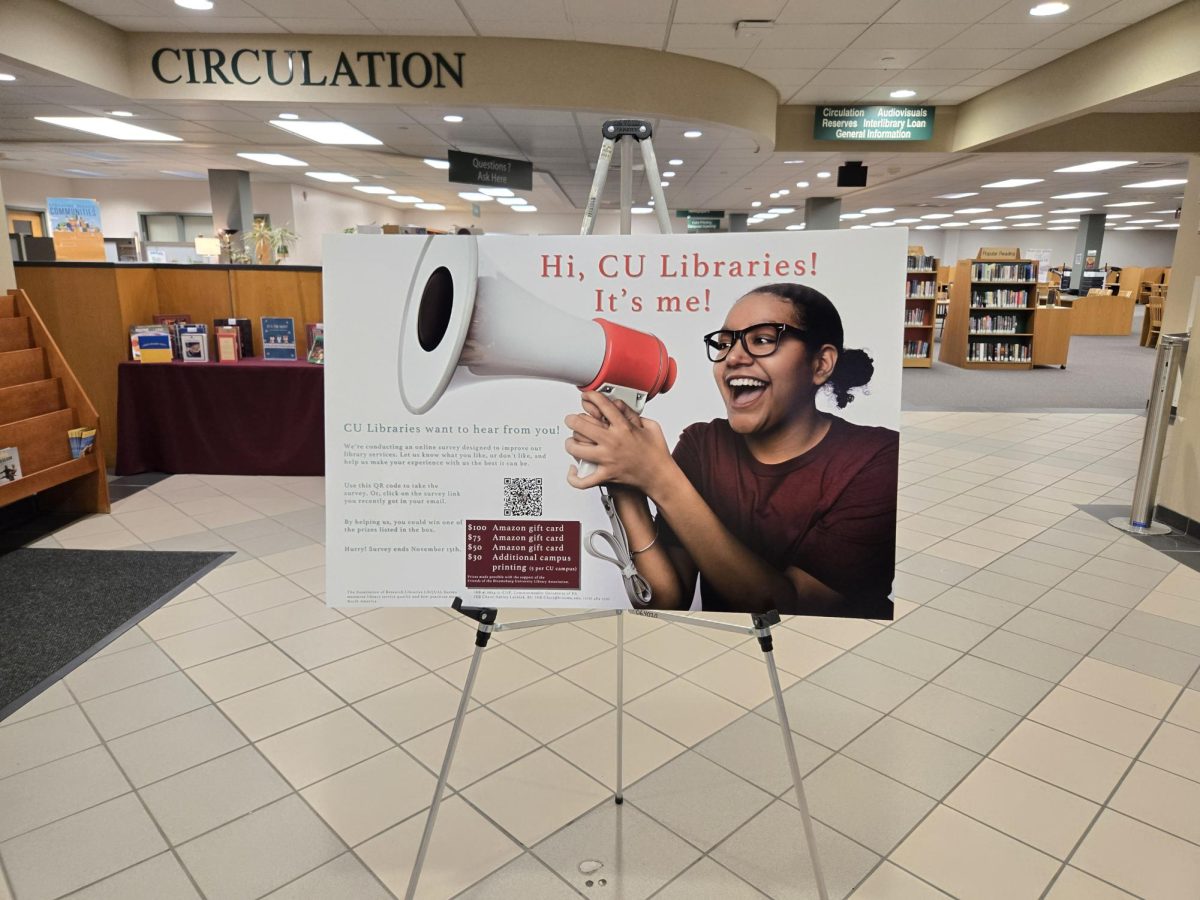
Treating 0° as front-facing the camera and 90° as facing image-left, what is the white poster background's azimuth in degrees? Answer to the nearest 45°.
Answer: approximately 0°

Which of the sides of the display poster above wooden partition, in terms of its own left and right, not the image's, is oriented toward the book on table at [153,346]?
front

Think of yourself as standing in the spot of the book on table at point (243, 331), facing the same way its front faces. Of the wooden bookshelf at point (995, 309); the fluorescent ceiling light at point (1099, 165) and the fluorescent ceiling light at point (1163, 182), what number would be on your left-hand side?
3

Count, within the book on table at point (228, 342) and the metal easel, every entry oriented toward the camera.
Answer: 2

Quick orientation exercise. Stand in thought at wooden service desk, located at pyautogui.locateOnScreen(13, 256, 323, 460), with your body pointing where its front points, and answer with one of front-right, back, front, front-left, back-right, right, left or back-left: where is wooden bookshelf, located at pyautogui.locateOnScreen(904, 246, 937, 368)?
left
